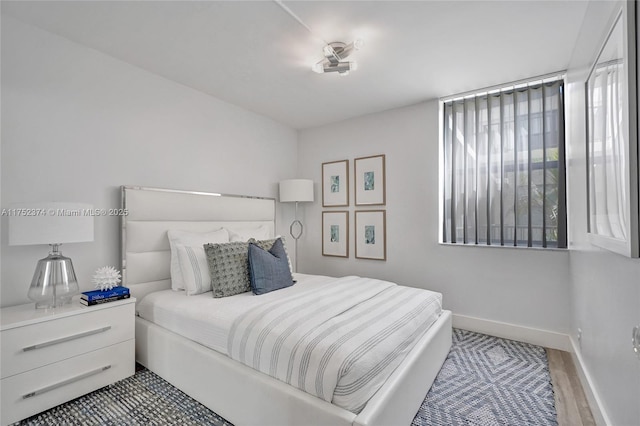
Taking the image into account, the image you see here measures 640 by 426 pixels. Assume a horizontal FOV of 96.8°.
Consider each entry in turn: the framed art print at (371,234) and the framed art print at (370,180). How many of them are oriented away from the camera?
0

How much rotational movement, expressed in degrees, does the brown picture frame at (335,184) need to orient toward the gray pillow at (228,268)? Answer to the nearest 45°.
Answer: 0° — it already faces it

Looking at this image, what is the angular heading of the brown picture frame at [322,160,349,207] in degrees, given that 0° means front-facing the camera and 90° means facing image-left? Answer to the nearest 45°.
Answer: approximately 45°

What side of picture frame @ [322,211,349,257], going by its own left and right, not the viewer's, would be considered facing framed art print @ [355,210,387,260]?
left

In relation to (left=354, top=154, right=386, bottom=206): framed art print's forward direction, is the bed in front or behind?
in front

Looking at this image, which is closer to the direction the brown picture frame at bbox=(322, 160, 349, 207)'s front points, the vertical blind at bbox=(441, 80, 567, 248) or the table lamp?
the table lamp

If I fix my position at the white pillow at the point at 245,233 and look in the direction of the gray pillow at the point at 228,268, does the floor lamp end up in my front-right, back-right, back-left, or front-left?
back-left
